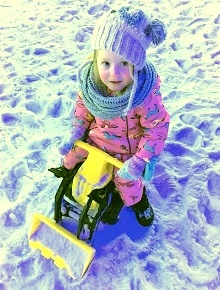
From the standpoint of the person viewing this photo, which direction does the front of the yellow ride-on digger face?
facing the viewer and to the left of the viewer

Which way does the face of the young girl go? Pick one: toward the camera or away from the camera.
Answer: toward the camera
